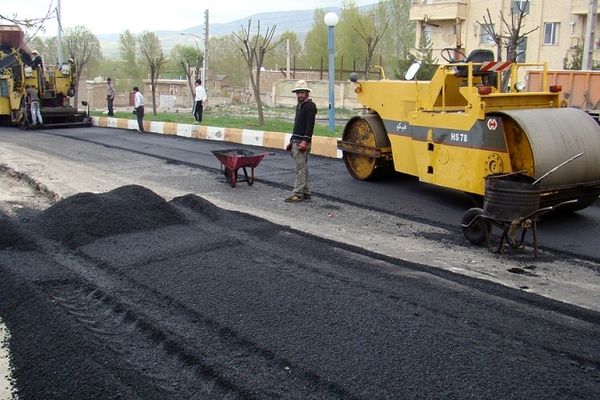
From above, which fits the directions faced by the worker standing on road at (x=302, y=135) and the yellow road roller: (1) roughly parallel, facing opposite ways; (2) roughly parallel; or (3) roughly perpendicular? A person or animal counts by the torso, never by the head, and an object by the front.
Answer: roughly perpendicular

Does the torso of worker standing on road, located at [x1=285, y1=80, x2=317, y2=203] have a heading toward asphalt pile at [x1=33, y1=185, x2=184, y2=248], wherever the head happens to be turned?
yes

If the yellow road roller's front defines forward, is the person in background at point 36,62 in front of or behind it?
in front

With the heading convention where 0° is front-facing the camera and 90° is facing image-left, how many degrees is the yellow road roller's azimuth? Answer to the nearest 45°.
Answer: approximately 135°

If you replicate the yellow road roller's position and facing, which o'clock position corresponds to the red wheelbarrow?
The red wheelbarrow is roughly at 11 o'clock from the yellow road roller.

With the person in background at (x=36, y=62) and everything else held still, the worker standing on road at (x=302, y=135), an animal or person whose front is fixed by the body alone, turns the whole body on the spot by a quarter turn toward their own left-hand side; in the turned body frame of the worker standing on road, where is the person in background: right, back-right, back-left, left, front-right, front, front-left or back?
back

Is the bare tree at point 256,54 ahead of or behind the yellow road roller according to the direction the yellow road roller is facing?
ahead

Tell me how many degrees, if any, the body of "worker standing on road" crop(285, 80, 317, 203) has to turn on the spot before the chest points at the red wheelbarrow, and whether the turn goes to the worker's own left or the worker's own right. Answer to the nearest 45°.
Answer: approximately 90° to the worker's own right

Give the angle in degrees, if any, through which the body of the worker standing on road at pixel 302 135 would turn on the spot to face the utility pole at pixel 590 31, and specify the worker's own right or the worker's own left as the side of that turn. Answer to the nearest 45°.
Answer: approximately 180°

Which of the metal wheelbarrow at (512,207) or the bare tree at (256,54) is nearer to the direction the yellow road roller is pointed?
the bare tree

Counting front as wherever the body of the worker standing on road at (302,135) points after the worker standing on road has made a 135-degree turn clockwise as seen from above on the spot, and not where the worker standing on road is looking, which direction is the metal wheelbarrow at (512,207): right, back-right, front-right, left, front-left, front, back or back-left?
back-right

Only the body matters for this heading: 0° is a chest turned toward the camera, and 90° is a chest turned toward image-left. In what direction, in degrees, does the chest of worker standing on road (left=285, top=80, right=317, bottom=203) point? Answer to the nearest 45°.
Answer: approximately 45°

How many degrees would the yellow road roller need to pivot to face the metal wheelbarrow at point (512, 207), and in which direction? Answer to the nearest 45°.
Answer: approximately 135° to its left
